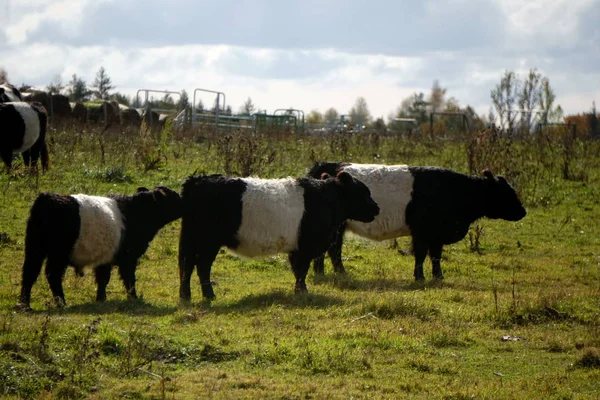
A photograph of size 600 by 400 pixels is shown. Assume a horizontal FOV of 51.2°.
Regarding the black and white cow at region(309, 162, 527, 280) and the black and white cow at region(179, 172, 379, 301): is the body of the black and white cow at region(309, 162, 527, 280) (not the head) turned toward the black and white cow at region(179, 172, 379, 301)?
no

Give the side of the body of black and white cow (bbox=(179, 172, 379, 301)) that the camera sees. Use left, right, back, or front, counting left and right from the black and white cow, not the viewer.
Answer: right

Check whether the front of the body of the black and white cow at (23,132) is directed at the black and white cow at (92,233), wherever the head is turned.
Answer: no

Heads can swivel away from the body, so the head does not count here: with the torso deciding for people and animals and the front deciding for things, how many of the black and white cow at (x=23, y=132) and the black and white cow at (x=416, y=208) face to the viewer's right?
1

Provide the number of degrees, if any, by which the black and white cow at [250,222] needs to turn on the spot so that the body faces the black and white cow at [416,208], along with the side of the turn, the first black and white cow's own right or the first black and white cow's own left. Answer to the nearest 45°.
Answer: approximately 45° to the first black and white cow's own left

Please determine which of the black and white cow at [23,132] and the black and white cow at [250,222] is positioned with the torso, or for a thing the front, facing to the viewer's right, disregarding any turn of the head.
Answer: the black and white cow at [250,222]

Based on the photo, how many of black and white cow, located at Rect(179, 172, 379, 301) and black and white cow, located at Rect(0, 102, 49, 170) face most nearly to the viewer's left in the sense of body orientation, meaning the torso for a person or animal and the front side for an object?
1

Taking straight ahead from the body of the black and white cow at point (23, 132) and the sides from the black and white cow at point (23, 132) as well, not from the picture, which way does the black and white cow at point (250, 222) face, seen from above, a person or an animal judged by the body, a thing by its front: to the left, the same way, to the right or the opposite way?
the opposite way

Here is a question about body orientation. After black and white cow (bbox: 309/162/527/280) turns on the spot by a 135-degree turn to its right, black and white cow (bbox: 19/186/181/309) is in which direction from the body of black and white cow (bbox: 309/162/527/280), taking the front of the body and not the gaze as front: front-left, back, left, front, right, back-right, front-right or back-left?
front

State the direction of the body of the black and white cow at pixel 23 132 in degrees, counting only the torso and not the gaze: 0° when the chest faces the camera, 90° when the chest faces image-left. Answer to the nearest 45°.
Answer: approximately 90°

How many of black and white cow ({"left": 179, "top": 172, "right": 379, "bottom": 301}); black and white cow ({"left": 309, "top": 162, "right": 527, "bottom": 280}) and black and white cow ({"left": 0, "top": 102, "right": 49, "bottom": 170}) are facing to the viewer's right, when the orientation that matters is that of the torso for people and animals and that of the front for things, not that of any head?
2

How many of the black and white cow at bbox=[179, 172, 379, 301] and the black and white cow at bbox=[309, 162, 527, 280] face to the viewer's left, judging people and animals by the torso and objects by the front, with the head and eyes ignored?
0

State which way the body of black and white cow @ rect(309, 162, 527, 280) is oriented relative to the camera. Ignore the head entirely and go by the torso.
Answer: to the viewer's right

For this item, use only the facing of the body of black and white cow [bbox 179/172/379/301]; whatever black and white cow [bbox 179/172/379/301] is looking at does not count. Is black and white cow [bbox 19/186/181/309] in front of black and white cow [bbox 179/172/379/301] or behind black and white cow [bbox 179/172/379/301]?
behind

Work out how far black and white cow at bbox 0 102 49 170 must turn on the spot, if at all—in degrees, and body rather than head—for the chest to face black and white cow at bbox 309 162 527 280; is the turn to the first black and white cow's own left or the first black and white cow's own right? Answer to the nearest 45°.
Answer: approximately 135° to the first black and white cow's own left
